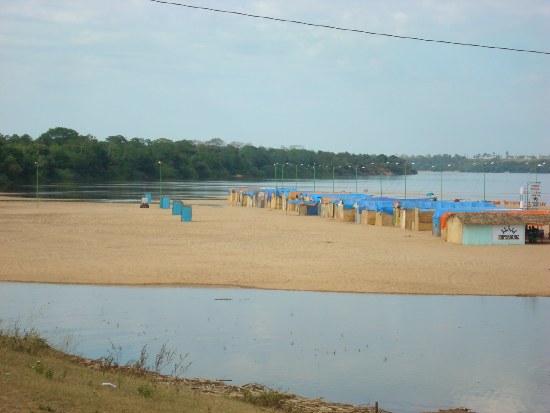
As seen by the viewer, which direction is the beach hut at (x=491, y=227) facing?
toward the camera

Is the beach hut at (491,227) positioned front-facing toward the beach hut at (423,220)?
no
